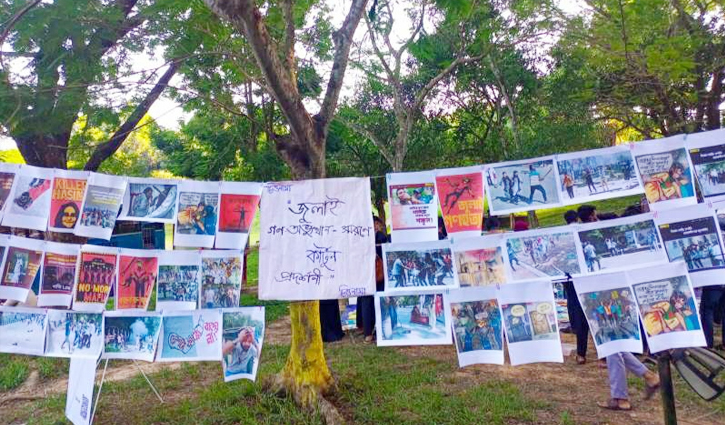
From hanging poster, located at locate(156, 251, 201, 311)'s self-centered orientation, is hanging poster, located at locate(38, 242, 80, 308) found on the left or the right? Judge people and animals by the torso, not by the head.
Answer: on its right

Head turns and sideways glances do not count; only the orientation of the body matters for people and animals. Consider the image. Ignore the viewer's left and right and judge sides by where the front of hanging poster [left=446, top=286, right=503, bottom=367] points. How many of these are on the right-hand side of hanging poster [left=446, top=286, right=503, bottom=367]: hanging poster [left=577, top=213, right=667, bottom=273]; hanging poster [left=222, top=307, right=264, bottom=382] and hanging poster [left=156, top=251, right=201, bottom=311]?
2

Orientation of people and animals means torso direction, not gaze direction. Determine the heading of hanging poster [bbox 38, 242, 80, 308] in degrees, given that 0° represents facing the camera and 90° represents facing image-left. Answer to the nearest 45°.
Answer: approximately 0°

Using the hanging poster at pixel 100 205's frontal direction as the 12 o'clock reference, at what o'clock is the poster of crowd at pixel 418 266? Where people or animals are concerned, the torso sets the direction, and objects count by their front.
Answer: The poster of crowd is roughly at 10 o'clock from the hanging poster.
